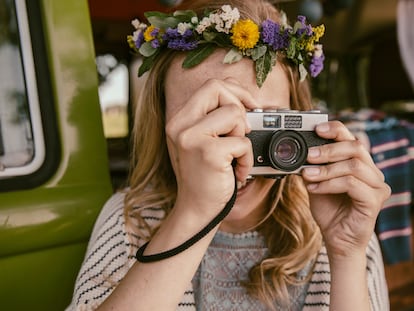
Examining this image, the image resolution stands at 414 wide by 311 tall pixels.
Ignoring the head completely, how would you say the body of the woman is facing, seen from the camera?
toward the camera

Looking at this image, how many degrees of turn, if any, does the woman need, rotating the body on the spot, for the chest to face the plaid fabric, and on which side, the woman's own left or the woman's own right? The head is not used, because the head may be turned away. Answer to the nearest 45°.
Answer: approximately 135° to the woman's own left

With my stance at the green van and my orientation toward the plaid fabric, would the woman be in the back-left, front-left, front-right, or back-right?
front-right
